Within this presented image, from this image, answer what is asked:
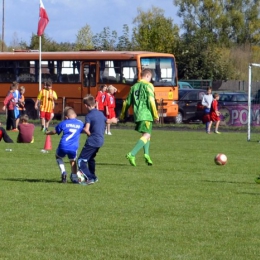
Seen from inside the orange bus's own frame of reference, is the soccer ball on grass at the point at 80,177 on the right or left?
on its right

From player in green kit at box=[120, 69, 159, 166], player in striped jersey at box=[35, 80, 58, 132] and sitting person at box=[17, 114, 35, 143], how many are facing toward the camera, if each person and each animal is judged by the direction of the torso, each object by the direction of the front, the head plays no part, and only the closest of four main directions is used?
1

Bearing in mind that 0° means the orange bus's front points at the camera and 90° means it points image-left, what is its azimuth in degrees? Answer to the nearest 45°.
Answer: approximately 315°

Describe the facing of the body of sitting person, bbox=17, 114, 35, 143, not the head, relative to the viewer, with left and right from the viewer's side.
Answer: facing away from the viewer

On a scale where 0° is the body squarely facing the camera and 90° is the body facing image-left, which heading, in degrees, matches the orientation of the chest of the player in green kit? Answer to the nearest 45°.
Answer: approximately 225°
